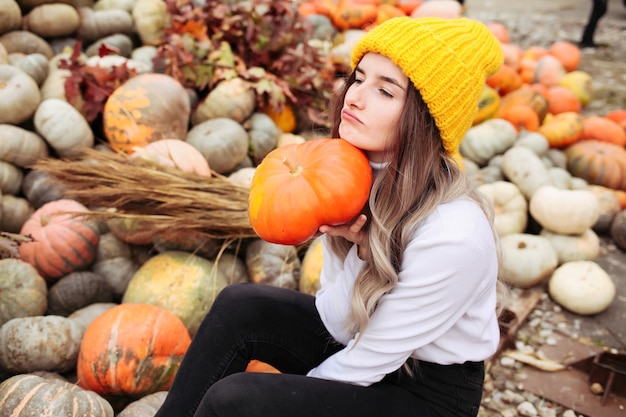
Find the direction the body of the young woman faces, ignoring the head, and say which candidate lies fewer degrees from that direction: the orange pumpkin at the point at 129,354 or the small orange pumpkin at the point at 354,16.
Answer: the orange pumpkin

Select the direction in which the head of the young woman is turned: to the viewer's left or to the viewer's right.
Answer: to the viewer's left

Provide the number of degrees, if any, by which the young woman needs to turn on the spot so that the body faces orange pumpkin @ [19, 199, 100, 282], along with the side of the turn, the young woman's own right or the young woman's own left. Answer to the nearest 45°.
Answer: approximately 45° to the young woman's own right

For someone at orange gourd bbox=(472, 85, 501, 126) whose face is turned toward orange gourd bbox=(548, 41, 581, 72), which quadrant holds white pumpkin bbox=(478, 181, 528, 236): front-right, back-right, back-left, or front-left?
back-right

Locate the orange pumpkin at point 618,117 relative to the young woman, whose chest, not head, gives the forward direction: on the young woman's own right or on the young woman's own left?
on the young woman's own right

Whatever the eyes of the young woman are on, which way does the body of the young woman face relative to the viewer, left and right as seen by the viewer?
facing to the left of the viewer

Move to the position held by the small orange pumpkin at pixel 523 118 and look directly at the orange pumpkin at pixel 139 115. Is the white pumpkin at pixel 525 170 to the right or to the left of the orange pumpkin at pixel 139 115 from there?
left
